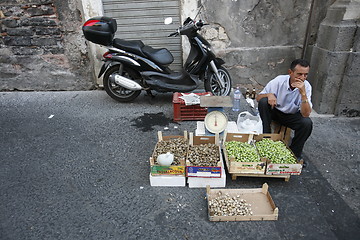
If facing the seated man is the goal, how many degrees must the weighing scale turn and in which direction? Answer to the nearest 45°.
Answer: approximately 90° to its left

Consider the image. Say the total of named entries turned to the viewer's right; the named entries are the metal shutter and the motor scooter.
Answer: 1

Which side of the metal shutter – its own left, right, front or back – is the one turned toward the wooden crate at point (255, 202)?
front

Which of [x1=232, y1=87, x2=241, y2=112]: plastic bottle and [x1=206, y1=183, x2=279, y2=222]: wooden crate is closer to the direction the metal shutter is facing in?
the wooden crate

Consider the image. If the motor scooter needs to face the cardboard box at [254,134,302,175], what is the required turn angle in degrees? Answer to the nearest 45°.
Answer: approximately 45° to its right

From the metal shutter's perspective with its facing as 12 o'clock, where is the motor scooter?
The motor scooter is roughly at 12 o'clock from the metal shutter.

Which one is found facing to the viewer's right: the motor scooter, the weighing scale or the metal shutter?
the motor scooter

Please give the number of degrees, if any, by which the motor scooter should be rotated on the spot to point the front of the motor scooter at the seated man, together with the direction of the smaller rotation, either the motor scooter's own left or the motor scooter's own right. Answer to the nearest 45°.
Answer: approximately 45° to the motor scooter's own right

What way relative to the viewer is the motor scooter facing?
to the viewer's right

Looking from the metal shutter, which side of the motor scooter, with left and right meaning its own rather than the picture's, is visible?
left

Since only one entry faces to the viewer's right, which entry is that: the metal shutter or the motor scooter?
the motor scooter

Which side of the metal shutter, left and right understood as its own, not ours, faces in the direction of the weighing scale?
front

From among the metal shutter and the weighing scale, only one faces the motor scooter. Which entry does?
the metal shutter

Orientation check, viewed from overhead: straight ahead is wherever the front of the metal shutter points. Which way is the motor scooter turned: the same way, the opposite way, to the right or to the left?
to the left
